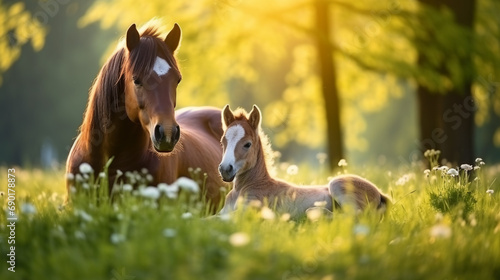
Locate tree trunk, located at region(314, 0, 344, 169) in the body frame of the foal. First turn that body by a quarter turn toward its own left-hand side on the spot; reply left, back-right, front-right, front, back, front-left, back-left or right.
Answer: back

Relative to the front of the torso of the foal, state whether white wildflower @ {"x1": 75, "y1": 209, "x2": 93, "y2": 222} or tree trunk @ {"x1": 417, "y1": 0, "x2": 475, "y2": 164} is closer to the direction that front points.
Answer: the white wildflower

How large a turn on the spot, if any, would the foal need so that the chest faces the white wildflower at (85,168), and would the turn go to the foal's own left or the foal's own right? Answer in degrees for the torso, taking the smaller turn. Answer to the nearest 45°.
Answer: approximately 45° to the foal's own left

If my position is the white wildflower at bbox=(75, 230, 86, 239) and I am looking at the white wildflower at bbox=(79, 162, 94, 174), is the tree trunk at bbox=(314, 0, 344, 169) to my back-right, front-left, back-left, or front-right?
front-right

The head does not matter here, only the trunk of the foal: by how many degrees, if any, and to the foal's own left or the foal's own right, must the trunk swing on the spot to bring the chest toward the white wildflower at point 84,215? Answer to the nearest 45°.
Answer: approximately 45° to the foal's own left

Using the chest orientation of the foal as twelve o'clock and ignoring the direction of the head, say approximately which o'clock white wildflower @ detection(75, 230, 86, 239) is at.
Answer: The white wildflower is roughly at 10 o'clock from the foal.

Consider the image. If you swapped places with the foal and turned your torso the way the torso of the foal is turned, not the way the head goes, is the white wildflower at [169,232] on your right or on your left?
on your left

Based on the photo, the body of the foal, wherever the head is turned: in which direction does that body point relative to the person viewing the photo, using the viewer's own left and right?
facing to the left of the viewer
